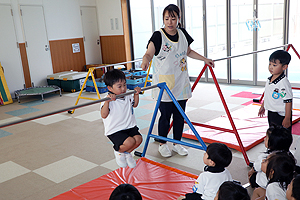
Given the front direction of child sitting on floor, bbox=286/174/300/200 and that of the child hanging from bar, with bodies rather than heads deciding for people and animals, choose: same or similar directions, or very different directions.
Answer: very different directions

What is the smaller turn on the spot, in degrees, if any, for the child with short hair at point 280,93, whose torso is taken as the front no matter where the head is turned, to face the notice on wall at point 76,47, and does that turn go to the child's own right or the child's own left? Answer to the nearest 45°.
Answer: approximately 90° to the child's own right

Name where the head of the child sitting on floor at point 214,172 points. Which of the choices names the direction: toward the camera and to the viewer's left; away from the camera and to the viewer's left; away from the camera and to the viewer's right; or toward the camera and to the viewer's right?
away from the camera and to the viewer's left

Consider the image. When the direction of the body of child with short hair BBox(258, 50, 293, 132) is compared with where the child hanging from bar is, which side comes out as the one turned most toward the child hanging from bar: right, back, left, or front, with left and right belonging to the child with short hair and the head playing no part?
front

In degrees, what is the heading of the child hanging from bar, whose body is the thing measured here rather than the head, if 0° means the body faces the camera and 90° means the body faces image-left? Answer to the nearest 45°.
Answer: approximately 315°

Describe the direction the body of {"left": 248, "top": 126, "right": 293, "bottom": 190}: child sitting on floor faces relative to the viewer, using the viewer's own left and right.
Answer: facing to the left of the viewer

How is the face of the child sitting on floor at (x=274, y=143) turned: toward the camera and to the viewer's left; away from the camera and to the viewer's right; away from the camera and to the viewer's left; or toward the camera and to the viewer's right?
away from the camera and to the viewer's left
